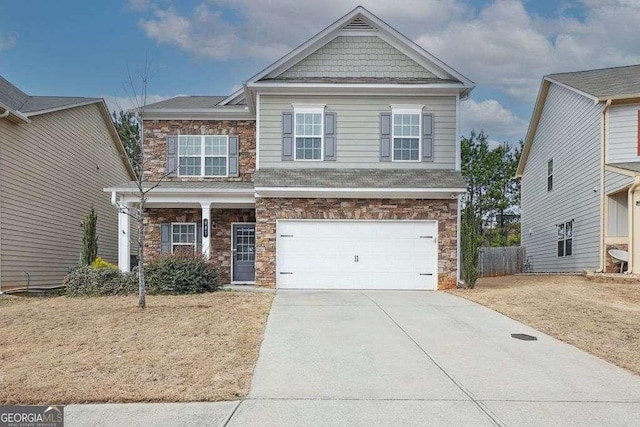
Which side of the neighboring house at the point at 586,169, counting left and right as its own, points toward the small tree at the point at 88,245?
right

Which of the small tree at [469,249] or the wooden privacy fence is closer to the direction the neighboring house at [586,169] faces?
the small tree

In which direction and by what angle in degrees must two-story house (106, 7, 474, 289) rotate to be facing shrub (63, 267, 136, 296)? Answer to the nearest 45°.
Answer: approximately 90° to its right

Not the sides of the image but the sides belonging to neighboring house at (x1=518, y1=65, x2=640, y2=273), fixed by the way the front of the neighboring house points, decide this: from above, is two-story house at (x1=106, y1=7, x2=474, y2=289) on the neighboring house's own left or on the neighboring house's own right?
on the neighboring house's own right

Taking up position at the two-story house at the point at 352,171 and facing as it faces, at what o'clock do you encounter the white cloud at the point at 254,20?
The white cloud is roughly at 5 o'clock from the two-story house.

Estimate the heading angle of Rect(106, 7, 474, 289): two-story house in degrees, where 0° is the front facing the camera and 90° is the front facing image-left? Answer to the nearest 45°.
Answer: approximately 0°

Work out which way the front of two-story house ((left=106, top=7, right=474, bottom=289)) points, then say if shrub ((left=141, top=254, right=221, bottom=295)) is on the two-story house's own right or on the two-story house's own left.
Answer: on the two-story house's own right

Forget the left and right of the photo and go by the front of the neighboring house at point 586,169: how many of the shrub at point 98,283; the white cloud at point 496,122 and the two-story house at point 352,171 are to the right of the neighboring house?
2

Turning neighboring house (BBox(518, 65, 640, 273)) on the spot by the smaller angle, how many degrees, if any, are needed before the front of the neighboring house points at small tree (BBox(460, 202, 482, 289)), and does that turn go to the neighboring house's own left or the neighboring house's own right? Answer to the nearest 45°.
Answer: approximately 90° to the neighboring house's own right

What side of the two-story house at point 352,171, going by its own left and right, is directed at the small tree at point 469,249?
left

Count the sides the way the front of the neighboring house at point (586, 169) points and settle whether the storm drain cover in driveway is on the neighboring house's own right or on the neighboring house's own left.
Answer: on the neighboring house's own right
